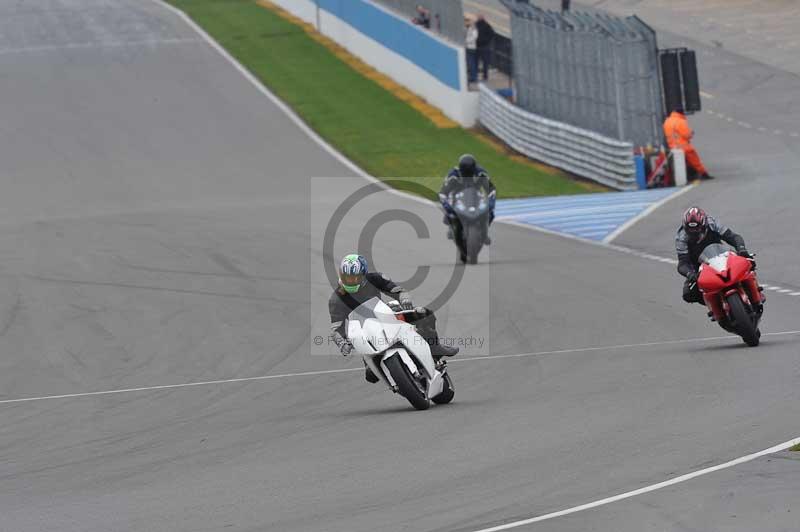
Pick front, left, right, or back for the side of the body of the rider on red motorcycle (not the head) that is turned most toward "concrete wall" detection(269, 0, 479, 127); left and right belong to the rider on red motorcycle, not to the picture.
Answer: back

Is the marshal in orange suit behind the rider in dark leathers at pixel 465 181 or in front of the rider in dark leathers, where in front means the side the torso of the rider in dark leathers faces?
behind

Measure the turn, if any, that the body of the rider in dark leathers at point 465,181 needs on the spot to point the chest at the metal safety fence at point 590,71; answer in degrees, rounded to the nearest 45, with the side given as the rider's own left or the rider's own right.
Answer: approximately 180°

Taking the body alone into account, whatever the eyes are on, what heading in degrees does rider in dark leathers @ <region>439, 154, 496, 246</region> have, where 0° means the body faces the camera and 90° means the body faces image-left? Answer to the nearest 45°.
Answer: approximately 0°

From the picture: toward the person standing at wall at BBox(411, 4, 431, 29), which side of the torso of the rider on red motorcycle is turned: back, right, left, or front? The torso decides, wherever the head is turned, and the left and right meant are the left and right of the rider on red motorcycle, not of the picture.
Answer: back
